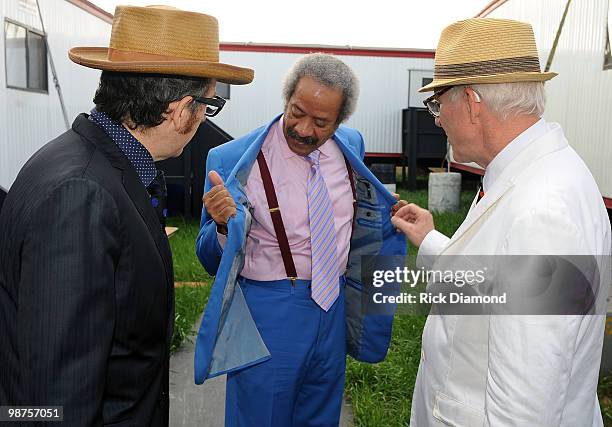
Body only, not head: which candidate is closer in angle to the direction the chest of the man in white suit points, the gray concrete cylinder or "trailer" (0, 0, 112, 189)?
the trailer

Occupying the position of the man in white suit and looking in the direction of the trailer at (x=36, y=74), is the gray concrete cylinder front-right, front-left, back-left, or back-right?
front-right

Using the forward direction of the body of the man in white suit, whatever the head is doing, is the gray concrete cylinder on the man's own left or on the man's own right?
on the man's own right

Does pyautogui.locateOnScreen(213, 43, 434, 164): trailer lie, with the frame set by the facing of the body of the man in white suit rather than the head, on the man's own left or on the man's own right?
on the man's own right

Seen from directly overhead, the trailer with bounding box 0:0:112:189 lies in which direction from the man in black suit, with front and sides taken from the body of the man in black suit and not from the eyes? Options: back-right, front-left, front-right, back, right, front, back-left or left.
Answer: left

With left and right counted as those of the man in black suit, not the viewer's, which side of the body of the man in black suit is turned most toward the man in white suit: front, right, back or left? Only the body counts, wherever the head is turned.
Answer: front

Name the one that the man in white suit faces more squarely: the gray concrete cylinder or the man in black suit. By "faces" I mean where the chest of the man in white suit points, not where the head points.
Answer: the man in black suit

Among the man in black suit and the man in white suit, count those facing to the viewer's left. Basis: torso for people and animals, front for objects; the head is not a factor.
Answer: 1

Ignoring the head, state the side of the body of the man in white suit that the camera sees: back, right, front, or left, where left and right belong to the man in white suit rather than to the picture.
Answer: left

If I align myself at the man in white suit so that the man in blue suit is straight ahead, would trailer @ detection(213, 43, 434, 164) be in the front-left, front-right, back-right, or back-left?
front-right

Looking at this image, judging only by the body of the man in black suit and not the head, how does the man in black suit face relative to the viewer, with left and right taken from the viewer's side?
facing to the right of the viewer

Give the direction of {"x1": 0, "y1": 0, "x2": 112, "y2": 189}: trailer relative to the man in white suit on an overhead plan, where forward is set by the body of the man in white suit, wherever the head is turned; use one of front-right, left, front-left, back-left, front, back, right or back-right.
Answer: front-right
